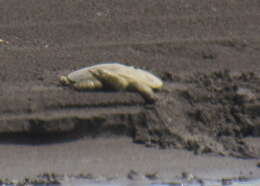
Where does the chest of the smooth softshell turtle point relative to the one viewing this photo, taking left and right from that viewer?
facing to the left of the viewer
